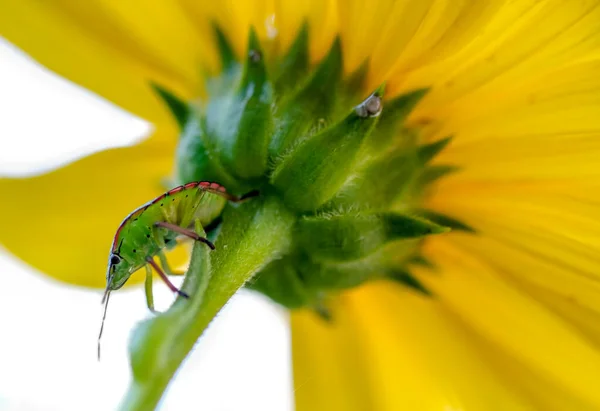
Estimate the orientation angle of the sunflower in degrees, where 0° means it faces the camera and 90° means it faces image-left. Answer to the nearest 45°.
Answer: approximately 225°
